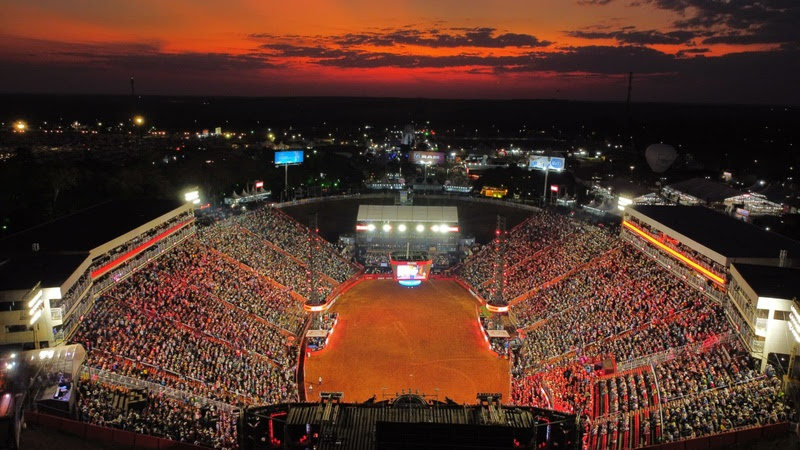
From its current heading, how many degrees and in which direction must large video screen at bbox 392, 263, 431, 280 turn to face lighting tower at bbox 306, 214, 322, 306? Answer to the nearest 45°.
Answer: approximately 90° to its right

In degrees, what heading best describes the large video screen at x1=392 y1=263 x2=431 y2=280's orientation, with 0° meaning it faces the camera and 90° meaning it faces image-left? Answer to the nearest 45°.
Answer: approximately 0°

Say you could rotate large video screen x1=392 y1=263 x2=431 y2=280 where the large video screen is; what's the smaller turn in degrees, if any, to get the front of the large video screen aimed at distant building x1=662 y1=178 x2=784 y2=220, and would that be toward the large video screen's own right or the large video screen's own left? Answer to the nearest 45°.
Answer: approximately 90° to the large video screen's own left

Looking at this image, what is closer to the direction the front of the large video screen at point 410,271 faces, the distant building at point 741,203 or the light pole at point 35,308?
the light pole
